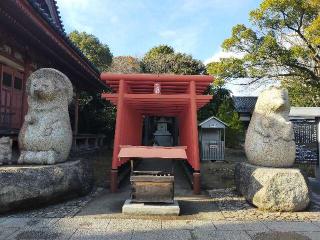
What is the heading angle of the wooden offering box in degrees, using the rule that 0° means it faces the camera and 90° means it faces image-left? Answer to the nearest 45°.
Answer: approximately 0°

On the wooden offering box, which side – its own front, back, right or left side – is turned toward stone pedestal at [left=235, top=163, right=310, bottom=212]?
left

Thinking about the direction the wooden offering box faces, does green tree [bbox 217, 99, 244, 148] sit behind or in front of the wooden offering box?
behind

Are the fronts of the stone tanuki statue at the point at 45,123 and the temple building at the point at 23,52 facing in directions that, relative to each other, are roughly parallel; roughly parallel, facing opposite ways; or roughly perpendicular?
roughly perpendicular

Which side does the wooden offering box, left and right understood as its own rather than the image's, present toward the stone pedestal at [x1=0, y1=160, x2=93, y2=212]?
right

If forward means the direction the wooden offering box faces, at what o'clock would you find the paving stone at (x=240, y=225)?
The paving stone is roughly at 10 o'clock from the wooden offering box.

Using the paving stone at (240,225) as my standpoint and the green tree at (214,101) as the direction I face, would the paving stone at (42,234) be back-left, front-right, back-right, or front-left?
back-left
